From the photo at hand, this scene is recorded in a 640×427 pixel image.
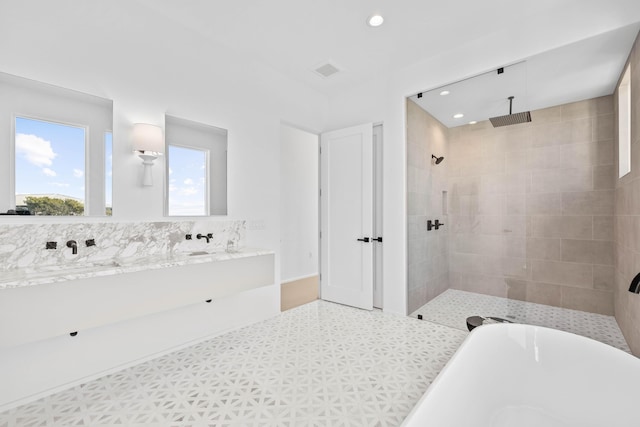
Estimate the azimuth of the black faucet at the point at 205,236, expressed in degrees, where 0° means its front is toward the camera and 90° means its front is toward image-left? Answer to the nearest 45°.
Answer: approximately 315°

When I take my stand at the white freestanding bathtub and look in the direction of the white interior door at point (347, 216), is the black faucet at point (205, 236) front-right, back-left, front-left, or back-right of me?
front-left

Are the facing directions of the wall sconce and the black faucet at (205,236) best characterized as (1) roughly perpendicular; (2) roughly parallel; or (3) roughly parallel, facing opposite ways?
roughly parallel

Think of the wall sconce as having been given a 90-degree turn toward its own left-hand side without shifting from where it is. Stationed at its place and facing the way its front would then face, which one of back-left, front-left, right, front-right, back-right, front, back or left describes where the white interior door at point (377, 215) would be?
front-right

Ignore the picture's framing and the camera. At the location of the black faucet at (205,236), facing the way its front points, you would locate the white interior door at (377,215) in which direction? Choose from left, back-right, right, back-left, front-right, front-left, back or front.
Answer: front-left

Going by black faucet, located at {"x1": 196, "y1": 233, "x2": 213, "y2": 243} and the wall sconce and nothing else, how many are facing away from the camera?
0

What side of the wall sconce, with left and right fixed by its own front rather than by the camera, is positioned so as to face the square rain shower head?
front

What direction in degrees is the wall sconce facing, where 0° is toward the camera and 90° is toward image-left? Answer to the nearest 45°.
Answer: approximately 315°

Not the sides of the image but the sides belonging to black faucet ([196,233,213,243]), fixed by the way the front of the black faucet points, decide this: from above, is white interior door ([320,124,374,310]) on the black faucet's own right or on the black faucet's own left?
on the black faucet's own left

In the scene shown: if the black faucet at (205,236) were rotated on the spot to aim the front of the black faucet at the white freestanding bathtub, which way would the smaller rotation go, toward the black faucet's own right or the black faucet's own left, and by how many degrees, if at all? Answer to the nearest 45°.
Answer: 0° — it already faces it
